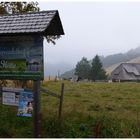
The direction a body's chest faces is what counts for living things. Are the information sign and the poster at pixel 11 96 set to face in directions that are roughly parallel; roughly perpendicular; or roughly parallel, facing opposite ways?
roughly parallel

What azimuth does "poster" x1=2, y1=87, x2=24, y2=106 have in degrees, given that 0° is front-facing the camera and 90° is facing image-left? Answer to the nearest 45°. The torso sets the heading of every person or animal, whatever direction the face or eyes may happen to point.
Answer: approximately 0°

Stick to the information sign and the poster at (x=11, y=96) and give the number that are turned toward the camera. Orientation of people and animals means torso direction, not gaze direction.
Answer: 2

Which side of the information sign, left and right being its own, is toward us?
front

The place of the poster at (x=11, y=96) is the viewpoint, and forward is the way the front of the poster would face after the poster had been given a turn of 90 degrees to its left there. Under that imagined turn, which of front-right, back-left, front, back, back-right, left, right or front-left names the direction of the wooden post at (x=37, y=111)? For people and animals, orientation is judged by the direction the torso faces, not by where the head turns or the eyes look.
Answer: front-right
